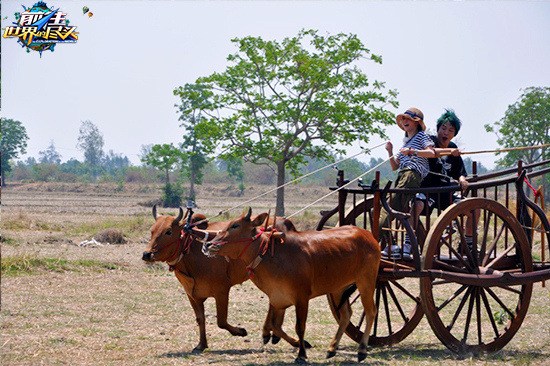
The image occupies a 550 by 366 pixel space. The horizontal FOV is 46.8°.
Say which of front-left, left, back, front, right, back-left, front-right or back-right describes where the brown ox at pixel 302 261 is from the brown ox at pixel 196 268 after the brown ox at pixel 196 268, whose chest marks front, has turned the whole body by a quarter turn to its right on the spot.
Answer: back

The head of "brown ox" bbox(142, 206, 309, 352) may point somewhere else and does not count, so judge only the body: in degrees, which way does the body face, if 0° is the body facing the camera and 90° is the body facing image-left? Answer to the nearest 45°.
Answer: approximately 45°

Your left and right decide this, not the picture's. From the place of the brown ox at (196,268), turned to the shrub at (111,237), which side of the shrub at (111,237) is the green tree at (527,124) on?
right

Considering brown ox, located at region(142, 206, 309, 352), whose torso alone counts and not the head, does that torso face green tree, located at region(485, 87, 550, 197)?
no

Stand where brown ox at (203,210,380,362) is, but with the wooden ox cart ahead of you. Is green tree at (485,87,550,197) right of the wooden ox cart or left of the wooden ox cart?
left

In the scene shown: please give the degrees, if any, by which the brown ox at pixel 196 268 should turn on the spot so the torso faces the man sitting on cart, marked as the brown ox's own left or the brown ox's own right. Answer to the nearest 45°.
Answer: approximately 135° to the brown ox's own left

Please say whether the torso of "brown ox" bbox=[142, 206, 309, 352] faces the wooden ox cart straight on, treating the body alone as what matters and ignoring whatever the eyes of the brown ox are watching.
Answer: no

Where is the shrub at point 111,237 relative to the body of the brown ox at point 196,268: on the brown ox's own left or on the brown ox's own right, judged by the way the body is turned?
on the brown ox's own right
